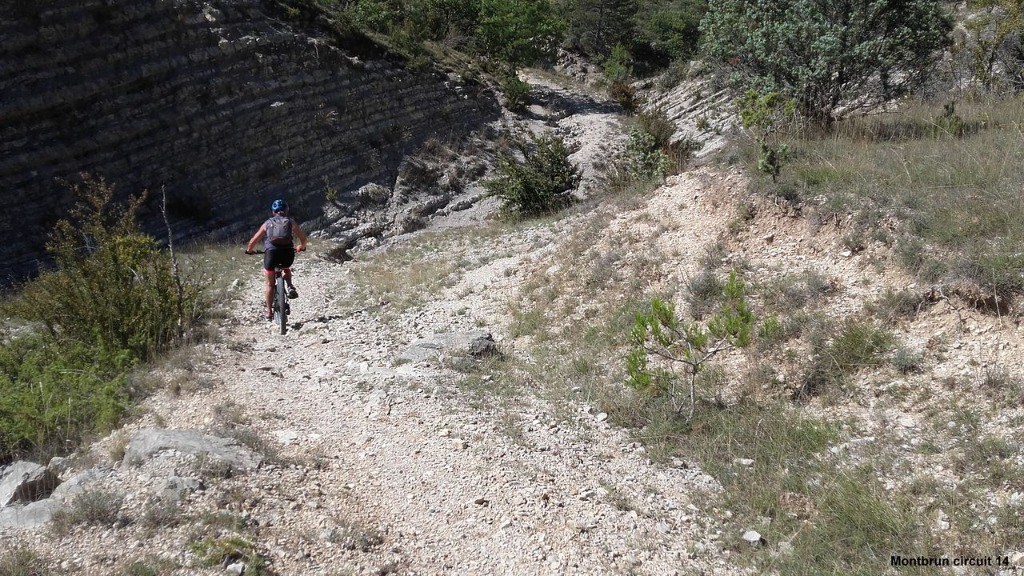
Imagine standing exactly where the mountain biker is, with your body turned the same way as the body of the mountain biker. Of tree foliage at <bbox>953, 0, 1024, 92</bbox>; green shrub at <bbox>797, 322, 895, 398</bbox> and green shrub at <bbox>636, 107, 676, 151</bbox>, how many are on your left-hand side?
0

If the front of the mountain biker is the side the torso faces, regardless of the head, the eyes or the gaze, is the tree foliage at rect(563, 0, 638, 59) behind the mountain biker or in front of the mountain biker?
in front

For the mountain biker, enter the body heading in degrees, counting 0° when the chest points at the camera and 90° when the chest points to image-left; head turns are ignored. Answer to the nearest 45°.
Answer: approximately 180°

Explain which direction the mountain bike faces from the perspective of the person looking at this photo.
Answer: facing away from the viewer

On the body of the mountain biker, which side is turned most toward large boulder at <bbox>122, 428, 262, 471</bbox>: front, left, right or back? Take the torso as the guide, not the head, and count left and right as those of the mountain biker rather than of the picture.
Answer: back

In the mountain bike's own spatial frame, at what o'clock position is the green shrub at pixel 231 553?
The green shrub is roughly at 6 o'clock from the mountain bike.

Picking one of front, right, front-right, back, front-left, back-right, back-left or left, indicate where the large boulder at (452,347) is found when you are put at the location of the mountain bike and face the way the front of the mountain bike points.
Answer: back-right

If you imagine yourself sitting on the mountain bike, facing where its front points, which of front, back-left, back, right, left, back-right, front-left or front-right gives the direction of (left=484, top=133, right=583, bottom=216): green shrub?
front-right

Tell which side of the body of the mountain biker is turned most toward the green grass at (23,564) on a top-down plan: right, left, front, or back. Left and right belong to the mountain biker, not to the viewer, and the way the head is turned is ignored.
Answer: back

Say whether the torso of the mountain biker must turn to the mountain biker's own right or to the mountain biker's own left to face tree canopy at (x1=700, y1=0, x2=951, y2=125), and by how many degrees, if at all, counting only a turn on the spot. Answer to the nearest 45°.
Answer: approximately 90° to the mountain biker's own right

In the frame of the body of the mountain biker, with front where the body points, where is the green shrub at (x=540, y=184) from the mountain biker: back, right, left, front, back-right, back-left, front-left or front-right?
front-right

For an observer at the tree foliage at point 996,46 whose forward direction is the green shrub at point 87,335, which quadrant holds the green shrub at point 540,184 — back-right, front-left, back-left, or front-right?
front-right
